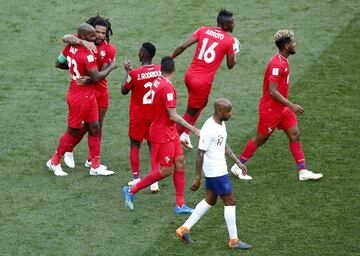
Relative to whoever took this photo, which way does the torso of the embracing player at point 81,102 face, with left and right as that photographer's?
facing away from the viewer and to the right of the viewer

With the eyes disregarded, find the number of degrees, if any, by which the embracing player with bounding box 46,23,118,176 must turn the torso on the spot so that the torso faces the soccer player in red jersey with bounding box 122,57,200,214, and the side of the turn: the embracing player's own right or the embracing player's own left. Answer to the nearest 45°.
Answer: approximately 90° to the embracing player's own right

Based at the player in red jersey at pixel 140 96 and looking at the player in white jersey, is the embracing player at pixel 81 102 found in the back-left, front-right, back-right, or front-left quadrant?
back-right

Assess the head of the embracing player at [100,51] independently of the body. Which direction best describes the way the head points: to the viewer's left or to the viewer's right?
to the viewer's left

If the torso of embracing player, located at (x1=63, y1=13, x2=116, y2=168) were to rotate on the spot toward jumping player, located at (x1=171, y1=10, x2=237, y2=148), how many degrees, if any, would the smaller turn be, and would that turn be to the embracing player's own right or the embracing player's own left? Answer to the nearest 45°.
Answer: approximately 135° to the embracing player's own left

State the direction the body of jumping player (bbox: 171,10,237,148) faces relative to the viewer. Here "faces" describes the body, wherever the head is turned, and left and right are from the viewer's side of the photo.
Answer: facing away from the viewer and to the right of the viewer
